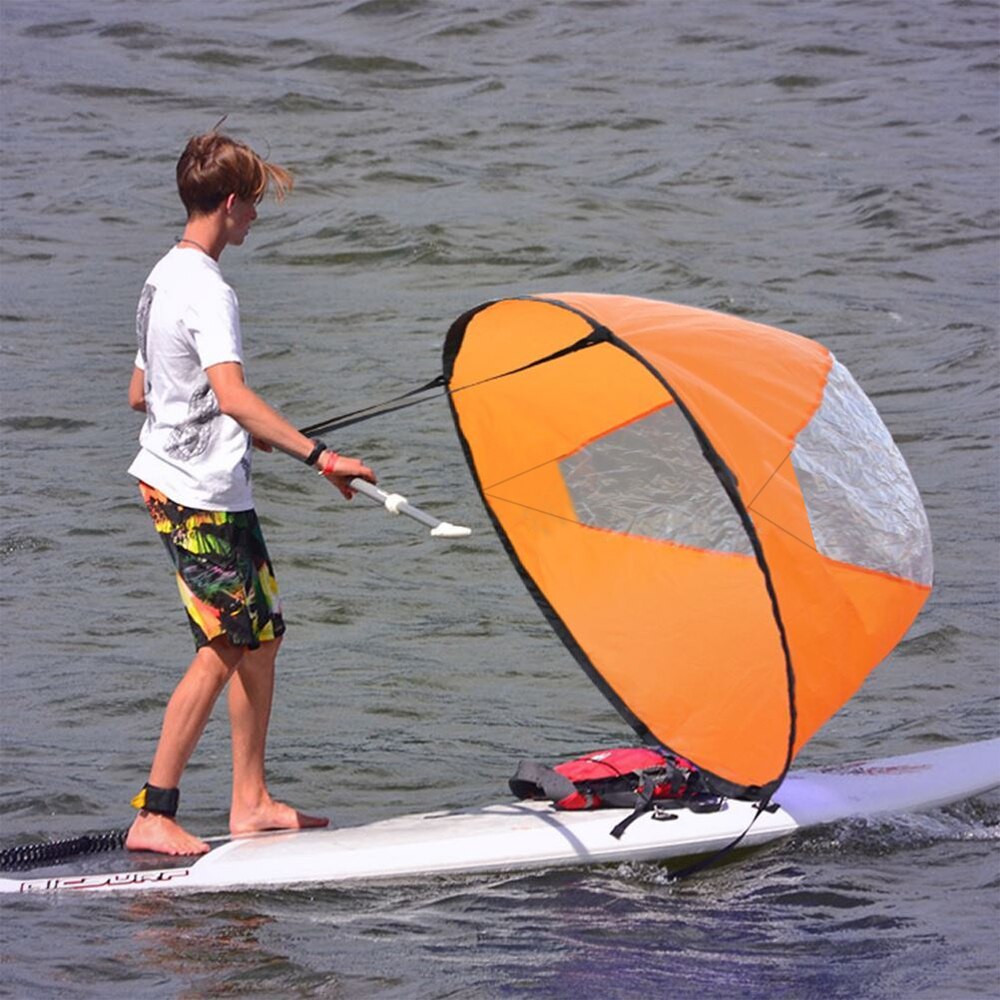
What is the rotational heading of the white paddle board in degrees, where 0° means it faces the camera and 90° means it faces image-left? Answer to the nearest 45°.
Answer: approximately 270°
